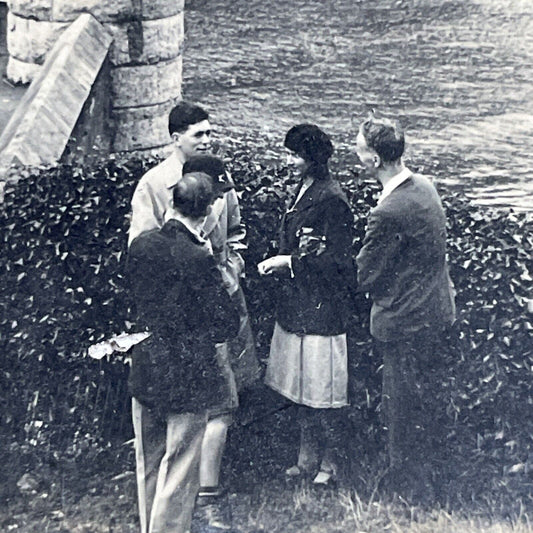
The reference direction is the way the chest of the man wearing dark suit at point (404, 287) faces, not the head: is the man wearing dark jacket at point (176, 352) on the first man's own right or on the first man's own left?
on the first man's own left

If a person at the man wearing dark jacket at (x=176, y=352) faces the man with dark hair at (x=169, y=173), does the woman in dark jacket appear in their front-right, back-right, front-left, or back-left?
front-right

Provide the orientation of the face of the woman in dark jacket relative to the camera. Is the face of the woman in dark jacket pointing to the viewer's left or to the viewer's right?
to the viewer's left

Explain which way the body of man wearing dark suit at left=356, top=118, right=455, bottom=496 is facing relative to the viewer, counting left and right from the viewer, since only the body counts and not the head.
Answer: facing away from the viewer and to the left of the viewer
